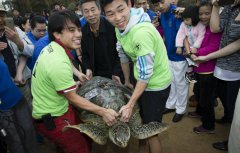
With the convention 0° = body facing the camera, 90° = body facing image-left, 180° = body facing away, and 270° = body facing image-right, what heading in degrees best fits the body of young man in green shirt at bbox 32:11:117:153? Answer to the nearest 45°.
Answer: approximately 270°

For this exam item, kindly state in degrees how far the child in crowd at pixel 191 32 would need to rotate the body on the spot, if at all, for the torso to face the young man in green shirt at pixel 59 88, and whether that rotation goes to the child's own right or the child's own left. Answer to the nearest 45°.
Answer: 0° — they already face them

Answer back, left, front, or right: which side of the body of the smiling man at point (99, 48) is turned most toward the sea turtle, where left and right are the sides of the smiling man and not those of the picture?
front

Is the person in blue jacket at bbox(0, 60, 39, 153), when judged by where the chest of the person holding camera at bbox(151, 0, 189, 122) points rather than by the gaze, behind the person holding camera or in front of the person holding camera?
in front

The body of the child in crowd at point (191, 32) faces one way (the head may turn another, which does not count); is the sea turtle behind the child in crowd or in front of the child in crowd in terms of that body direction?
in front

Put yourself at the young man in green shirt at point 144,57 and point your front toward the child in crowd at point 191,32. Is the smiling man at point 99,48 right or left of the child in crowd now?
left

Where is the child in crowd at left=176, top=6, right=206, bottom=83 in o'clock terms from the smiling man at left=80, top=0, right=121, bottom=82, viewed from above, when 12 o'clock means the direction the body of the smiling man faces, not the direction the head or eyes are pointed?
The child in crowd is roughly at 9 o'clock from the smiling man.

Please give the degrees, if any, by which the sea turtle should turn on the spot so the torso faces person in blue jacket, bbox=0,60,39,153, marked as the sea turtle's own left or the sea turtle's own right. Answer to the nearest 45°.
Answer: approximately 90° to the sea turtle's own right

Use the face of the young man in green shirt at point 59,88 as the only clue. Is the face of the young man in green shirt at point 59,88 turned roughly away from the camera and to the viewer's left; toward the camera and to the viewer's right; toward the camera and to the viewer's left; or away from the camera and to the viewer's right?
toward the camera and to the viewer's right

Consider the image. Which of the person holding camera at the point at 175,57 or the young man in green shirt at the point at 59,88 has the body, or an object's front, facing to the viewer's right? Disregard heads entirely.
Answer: the young man in green shirt
